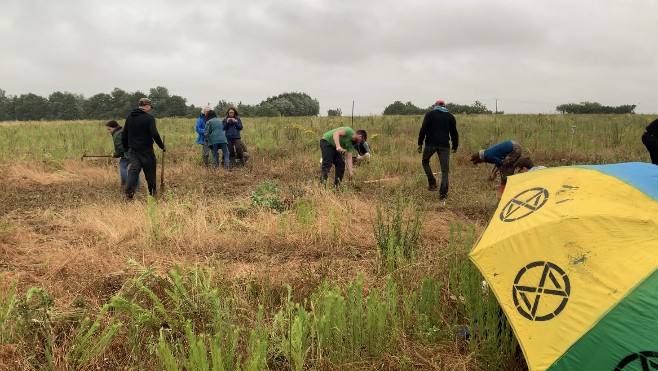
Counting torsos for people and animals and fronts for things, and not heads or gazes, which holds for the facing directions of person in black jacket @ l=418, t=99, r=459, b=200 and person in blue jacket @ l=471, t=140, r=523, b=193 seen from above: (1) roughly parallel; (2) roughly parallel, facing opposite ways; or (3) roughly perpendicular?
roughly perpendicular

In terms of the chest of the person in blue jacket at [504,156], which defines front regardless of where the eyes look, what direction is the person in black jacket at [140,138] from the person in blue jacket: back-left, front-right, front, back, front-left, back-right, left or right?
front

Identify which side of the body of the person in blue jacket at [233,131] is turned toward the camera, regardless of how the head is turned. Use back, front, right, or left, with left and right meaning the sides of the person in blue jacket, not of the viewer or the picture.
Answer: front

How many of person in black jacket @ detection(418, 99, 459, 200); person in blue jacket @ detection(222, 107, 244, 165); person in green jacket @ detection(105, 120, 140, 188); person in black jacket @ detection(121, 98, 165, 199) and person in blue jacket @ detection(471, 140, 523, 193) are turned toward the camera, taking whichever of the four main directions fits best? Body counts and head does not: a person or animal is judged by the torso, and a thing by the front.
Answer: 1

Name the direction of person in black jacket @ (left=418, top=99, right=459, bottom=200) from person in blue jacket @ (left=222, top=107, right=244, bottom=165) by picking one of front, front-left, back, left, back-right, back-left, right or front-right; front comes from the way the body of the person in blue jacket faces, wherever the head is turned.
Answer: front-left

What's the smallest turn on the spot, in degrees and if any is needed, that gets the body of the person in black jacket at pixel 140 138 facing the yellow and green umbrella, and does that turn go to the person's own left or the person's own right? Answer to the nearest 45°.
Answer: approximately 135° to the person's own right

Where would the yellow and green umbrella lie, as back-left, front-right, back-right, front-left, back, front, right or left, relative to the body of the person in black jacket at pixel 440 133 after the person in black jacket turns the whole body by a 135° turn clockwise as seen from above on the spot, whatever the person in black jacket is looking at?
front-right

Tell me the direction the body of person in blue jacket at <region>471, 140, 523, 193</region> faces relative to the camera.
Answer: to the viewer's left

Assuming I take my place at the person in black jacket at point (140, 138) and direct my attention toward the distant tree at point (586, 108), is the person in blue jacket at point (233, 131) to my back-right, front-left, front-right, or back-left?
front-left

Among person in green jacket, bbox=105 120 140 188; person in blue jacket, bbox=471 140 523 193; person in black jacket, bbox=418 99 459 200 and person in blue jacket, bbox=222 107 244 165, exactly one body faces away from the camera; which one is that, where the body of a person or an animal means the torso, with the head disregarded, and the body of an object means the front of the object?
the person in black jacket

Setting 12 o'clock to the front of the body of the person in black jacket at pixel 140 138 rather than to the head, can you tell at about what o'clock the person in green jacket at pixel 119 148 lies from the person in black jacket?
The person in green jacket is roughly at 10 o'clock from the person in black jacket.

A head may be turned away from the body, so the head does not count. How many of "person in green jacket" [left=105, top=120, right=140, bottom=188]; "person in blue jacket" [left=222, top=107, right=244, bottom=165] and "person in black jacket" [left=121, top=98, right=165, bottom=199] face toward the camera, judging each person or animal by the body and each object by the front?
1

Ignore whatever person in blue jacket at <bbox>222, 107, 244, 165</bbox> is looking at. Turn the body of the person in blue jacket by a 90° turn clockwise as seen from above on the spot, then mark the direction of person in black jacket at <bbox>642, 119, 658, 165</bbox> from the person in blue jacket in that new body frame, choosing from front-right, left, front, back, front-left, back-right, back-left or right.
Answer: back-left
